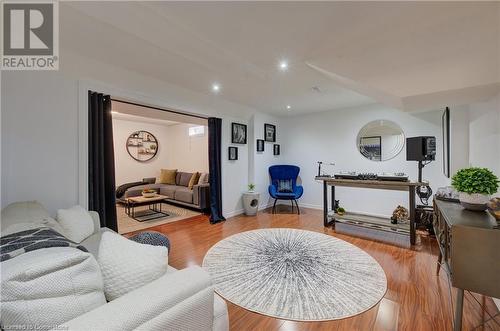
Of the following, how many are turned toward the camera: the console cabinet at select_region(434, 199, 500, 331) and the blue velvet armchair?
1

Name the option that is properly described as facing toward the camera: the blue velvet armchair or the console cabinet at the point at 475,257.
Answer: the blue velvet armchair

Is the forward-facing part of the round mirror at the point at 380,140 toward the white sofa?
yes

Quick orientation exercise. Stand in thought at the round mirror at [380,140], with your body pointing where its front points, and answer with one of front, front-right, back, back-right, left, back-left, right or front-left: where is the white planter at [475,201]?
front

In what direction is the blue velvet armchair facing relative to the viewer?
toward the camera

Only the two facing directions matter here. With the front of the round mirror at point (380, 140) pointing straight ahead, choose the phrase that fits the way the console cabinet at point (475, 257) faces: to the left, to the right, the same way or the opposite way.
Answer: to the right

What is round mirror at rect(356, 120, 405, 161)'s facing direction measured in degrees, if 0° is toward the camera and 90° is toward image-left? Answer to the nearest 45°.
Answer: approximately 0°

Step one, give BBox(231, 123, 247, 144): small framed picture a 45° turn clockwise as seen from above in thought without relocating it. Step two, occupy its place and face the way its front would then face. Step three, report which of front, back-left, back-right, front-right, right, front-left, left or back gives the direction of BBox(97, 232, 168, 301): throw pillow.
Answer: front

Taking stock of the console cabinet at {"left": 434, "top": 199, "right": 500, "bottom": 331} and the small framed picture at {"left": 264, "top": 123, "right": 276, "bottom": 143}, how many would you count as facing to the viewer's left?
1

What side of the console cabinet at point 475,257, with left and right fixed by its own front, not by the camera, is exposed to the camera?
left

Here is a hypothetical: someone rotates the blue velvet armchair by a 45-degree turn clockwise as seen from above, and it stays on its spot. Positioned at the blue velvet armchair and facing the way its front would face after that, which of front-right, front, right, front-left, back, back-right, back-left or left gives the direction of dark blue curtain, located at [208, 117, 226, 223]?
front

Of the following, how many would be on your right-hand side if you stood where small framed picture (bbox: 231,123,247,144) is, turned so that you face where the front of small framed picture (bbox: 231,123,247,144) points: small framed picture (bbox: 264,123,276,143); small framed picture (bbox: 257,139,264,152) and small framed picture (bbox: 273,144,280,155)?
0

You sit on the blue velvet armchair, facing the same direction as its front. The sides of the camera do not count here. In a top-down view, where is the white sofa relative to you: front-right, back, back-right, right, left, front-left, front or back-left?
front

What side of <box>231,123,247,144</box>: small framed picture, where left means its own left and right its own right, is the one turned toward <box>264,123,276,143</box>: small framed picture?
left

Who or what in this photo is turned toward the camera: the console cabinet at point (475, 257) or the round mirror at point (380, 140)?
the round mirror
